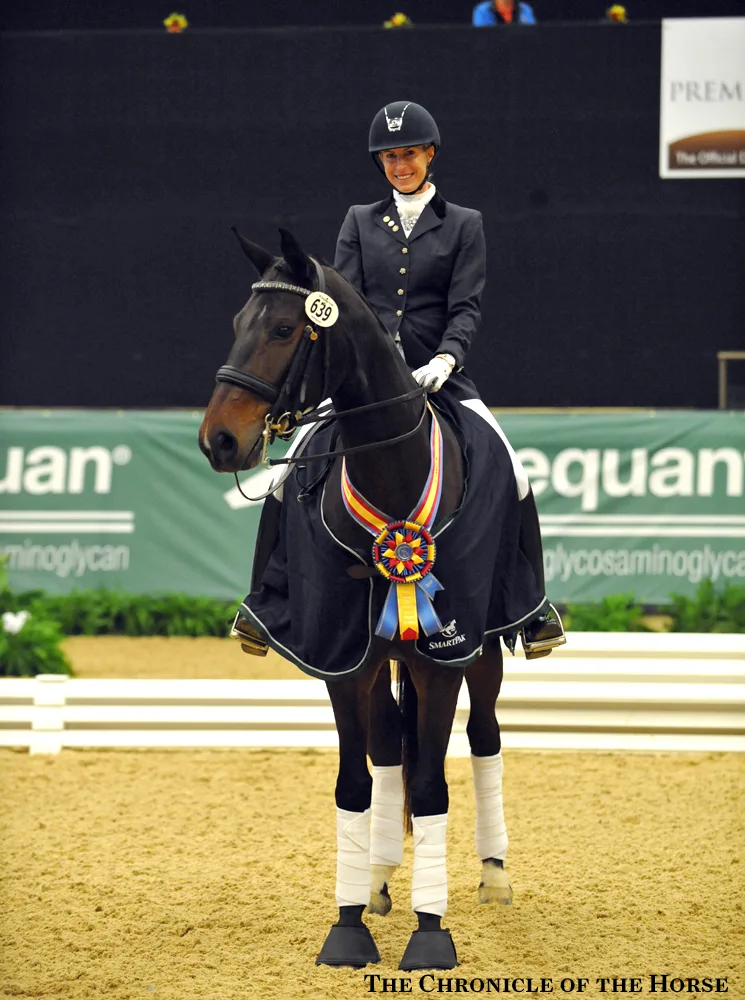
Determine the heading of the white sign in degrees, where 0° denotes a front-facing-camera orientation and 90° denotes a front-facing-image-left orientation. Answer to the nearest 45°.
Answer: approximately 0°

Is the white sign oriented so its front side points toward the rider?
yes

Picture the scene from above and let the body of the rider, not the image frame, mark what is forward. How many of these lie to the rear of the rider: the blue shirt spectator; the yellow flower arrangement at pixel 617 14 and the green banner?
3

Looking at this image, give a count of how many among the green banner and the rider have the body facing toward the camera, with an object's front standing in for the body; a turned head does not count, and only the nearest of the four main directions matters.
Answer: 2

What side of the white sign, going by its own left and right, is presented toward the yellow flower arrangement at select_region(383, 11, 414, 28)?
right

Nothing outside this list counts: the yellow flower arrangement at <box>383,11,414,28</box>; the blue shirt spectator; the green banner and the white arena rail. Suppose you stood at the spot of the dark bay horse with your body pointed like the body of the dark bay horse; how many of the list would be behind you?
4

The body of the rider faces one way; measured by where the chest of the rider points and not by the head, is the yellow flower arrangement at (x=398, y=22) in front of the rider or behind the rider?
behind

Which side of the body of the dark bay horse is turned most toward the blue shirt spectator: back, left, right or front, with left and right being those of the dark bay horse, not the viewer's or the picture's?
back

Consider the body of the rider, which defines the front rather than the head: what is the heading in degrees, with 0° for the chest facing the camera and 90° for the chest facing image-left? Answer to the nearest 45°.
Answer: approximately 0°
